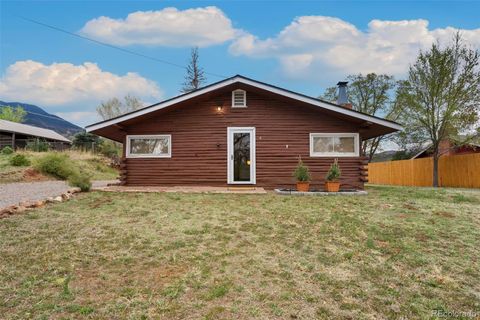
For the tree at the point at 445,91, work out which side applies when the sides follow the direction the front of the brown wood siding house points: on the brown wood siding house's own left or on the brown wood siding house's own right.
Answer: on the brown wood siding house's own left

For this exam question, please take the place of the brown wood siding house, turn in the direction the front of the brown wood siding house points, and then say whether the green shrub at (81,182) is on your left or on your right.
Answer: on your right

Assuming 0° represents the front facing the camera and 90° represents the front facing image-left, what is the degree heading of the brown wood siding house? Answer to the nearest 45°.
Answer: approximately 0°

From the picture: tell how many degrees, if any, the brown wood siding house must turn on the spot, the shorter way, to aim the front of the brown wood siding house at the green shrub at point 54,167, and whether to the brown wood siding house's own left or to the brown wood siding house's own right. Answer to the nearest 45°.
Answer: approximately 135° to the brown wood siding house's own right

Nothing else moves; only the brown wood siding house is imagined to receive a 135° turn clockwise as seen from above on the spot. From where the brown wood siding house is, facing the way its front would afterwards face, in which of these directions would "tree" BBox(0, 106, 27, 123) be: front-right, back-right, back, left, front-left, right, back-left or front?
front

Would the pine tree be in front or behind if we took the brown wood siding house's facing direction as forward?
behind

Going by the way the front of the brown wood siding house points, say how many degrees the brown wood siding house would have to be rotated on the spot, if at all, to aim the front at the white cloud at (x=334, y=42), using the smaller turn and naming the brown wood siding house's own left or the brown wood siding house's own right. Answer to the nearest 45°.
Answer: approximately 135° to the brown wood siding house's own left

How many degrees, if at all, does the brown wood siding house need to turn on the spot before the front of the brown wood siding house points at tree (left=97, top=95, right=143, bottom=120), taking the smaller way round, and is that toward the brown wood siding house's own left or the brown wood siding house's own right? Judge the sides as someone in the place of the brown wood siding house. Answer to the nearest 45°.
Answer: approximately 135° to the brown wood siding house's own right

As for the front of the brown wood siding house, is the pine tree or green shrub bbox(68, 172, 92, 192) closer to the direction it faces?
the green shrub

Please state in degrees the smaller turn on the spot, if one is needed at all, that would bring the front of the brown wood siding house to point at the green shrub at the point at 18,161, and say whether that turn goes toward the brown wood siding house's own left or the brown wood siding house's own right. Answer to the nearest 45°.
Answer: approximately 135° to the brown wood siding house's own right

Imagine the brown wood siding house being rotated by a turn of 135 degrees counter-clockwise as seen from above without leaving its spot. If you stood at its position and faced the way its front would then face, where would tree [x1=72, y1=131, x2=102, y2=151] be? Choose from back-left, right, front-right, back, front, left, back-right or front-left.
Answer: left

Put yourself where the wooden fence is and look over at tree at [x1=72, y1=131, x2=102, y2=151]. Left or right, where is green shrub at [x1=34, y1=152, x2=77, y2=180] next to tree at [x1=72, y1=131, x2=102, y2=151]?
left

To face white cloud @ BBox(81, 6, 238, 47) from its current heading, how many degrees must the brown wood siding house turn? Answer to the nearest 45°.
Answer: approximately 135° to its right
